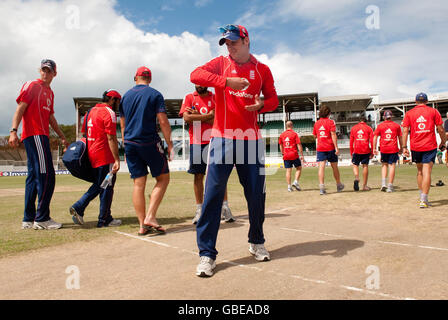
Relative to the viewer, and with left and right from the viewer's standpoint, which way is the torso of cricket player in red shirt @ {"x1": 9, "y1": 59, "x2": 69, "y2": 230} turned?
facing the viewer and to the right of the viewer

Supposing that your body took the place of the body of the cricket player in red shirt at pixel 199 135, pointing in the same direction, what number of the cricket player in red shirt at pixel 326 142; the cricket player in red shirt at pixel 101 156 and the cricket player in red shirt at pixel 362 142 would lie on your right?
1

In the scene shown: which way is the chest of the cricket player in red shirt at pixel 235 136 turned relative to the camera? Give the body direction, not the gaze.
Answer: toward the camera
